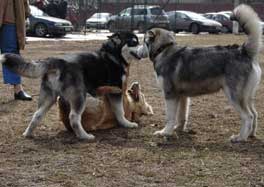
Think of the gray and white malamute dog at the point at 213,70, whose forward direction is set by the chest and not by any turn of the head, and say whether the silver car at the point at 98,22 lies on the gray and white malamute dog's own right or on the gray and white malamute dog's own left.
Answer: on the gray and white malamute dog's own right

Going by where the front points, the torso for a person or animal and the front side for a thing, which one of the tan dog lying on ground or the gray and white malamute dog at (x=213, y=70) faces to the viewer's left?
the gray and white malamute dog

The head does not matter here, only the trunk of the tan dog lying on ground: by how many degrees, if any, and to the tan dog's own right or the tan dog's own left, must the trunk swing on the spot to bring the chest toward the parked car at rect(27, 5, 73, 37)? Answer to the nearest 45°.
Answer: approximately 90° to the tan dog's own left

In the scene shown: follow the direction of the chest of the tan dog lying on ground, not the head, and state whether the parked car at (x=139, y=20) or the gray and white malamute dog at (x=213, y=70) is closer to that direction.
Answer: the gray and white malamute dog

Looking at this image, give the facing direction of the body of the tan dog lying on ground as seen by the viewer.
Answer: to the viewer's right

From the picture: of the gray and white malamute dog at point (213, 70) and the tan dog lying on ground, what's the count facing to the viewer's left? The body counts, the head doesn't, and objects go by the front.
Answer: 1

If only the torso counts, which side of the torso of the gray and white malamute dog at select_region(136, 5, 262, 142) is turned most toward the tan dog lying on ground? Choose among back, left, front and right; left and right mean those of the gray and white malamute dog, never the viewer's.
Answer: front

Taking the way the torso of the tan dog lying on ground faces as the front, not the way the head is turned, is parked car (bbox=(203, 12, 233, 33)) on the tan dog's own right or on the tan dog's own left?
on the tan dog's own left

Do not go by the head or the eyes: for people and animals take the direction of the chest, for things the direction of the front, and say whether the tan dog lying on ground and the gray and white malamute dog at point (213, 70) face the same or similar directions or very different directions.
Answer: very different directions

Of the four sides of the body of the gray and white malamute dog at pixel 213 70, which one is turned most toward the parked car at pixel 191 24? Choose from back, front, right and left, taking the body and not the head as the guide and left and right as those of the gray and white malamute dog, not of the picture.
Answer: right

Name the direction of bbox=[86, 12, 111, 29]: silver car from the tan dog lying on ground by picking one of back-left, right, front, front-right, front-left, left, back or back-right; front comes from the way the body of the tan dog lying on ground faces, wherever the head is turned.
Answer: left

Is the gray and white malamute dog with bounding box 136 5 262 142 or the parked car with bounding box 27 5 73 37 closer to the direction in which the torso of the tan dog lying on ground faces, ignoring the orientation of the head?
the gray and white malamute dog

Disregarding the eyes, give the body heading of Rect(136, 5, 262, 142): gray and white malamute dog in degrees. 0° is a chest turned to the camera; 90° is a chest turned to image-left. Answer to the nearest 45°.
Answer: approximately 90°

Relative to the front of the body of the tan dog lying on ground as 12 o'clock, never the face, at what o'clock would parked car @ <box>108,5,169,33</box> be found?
The parked car is roughly at 9 o'clock from the tan dog lying on ground.

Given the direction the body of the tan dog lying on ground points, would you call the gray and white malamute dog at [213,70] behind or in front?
in front
